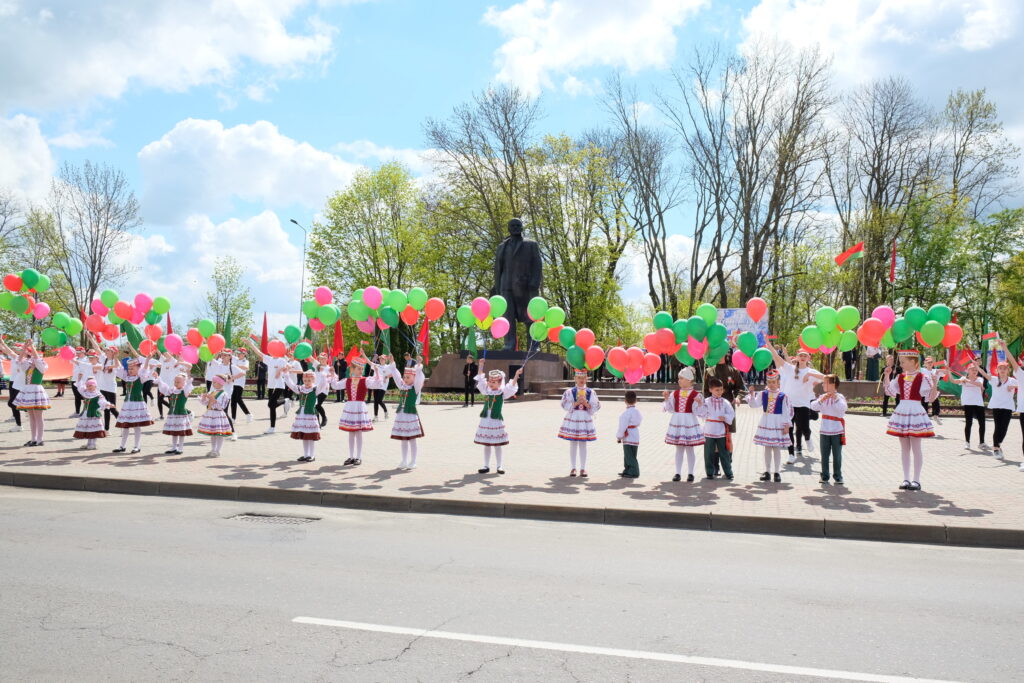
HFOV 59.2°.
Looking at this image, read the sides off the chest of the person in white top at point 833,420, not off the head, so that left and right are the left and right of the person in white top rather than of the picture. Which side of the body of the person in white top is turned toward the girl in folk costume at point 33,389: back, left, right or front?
right

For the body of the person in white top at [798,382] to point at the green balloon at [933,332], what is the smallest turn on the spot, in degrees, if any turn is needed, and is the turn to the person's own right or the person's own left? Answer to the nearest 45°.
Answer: approximately 45° to the person's own left

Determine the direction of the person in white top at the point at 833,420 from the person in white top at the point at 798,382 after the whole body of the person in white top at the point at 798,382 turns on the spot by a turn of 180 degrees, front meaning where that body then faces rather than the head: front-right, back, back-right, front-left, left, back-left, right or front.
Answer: back

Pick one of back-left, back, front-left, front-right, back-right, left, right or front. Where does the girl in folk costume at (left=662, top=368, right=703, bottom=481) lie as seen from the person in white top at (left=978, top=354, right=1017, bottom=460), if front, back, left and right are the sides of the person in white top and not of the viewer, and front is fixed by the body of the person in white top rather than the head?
front-right

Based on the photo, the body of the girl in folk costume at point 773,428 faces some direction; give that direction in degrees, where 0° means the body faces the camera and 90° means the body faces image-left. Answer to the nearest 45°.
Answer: approximately 0°

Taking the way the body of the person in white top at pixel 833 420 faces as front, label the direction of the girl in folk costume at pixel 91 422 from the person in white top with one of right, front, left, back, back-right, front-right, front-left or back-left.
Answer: right

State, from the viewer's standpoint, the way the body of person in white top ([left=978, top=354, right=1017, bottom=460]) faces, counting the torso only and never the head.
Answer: toward the camera

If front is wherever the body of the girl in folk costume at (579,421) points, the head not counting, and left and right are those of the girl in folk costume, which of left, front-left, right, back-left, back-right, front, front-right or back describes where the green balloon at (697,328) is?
left

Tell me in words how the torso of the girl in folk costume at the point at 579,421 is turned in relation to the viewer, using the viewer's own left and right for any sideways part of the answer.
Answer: facing the viewer

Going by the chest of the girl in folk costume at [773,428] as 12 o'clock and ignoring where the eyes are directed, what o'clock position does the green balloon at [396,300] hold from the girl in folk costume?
The green balloon is roughly at 3 o'clock from the girl in folk costume.

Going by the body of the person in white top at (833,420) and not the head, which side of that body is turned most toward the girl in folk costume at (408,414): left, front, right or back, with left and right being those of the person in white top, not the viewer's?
right

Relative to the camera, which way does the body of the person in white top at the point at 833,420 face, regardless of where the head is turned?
toward the camera

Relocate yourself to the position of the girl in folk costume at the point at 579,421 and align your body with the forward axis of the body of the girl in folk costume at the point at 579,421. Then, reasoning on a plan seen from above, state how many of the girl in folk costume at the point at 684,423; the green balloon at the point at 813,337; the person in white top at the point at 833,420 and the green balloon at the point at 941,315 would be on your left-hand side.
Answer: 4
